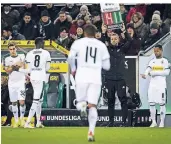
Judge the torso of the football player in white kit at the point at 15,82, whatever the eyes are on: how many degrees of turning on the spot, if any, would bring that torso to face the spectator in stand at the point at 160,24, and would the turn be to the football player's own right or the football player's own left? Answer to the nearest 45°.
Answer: approximately 90° to the football player's own left

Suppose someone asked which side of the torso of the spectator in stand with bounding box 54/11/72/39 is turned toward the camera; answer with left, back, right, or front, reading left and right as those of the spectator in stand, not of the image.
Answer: front

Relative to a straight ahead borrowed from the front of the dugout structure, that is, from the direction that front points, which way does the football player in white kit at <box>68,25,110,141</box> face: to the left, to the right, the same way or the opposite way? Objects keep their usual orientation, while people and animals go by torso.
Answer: the opposite way

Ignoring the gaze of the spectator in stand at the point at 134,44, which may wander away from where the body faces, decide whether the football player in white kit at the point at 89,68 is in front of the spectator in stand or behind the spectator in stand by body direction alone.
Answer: in front

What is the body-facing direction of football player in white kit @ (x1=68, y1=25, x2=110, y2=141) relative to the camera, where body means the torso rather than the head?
away from the camera

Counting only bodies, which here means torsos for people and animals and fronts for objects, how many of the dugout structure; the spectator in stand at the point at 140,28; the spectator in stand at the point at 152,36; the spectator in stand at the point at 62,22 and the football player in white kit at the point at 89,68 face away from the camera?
1

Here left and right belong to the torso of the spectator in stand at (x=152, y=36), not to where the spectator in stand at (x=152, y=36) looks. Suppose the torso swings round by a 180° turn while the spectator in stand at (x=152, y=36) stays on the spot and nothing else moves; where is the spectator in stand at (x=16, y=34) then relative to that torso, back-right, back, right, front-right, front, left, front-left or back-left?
back-left

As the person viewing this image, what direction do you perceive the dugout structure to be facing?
facing the viewer

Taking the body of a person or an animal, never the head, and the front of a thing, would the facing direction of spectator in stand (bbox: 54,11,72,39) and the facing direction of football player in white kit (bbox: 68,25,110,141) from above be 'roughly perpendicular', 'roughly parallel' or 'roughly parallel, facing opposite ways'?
roughly parallel, facing opposite ways

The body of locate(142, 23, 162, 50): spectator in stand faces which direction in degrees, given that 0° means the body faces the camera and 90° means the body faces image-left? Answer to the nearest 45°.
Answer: approximately 45°

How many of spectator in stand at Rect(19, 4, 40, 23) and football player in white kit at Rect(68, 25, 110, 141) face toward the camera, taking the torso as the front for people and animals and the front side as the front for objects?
1

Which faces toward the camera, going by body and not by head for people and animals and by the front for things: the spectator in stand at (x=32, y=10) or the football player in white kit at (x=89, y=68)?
the spectator in stand

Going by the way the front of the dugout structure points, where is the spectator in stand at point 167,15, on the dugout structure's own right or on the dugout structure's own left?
on the dugout structure's own left

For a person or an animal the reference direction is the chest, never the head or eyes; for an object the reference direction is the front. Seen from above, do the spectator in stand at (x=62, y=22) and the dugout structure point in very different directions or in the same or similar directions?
same or similar directions
